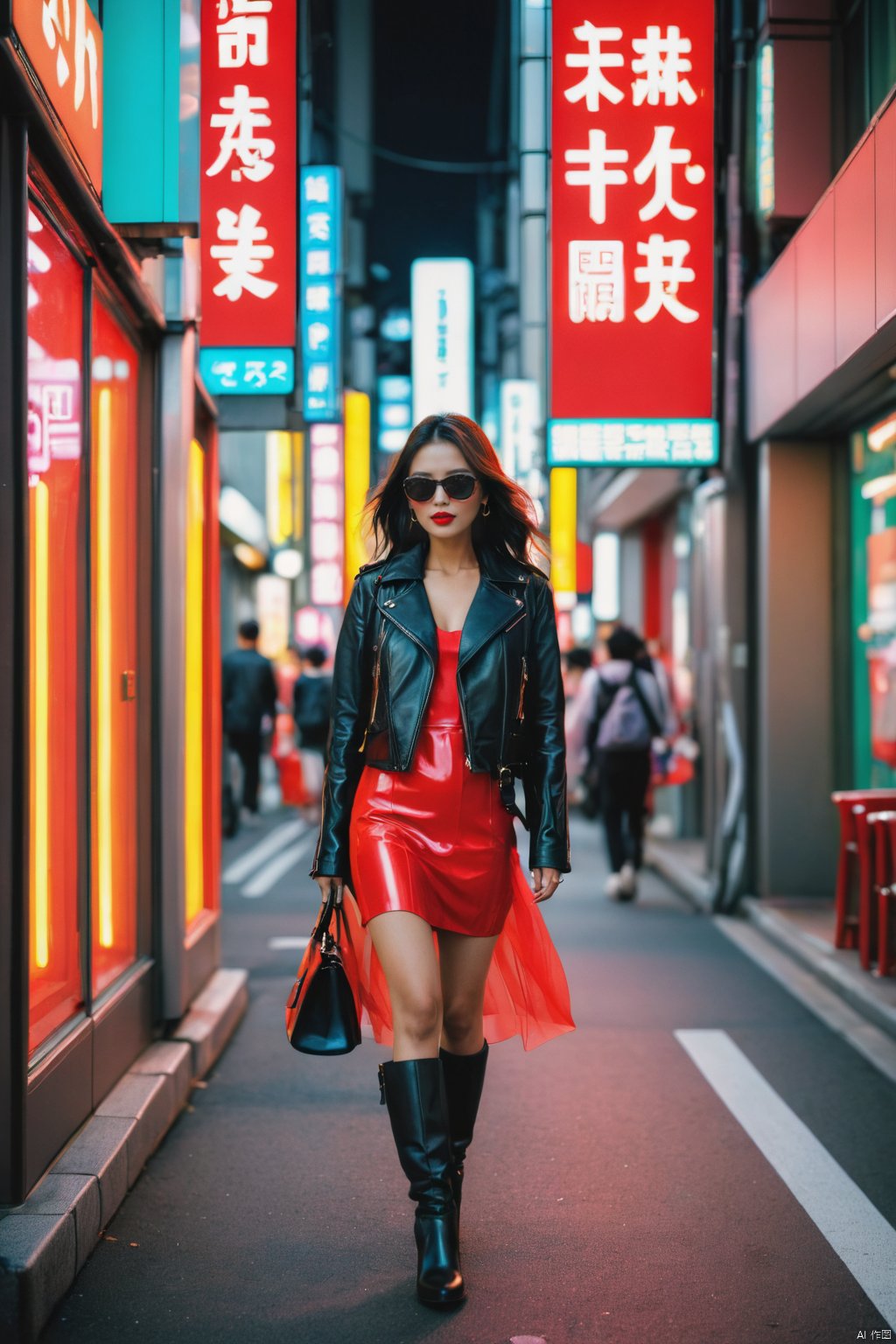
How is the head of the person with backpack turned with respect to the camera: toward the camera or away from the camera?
away from the camera

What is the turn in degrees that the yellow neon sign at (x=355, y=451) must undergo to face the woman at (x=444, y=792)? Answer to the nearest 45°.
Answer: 0° — it already faces them

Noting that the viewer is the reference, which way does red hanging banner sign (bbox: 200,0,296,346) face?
facing the viewer

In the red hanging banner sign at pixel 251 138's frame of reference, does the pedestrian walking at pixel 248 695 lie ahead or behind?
behind

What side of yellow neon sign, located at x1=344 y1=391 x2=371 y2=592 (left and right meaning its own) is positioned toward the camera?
front

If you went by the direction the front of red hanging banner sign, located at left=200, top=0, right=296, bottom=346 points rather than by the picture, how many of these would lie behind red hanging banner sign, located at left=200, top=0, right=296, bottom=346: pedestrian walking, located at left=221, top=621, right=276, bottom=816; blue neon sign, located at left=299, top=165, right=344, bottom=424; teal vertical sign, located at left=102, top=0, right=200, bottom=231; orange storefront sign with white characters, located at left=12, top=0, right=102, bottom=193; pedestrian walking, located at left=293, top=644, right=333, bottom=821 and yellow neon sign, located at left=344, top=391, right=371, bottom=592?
4

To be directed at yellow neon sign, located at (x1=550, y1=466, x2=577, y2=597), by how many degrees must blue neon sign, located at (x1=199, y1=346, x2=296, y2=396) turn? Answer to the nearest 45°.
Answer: approximately 180°

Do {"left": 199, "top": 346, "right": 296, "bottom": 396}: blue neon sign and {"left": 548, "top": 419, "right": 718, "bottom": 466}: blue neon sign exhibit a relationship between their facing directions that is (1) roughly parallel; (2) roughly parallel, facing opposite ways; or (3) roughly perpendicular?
roughly parallel

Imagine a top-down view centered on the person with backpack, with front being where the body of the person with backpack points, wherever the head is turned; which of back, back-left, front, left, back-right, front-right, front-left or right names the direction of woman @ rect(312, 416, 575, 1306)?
back

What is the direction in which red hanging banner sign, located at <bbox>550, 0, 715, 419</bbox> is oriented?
toward the camera

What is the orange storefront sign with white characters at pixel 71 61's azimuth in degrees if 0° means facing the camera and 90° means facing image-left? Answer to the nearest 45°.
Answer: approximately 315°

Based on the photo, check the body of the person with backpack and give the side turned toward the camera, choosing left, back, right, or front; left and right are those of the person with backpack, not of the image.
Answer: back

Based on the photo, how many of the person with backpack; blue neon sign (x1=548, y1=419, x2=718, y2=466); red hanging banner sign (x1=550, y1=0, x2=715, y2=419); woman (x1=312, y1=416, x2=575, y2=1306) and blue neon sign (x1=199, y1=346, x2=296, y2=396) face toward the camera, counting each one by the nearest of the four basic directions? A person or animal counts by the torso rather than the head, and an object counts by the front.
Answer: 4

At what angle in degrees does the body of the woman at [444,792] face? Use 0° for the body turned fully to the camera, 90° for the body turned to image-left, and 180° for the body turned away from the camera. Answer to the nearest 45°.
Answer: approximately 0°
